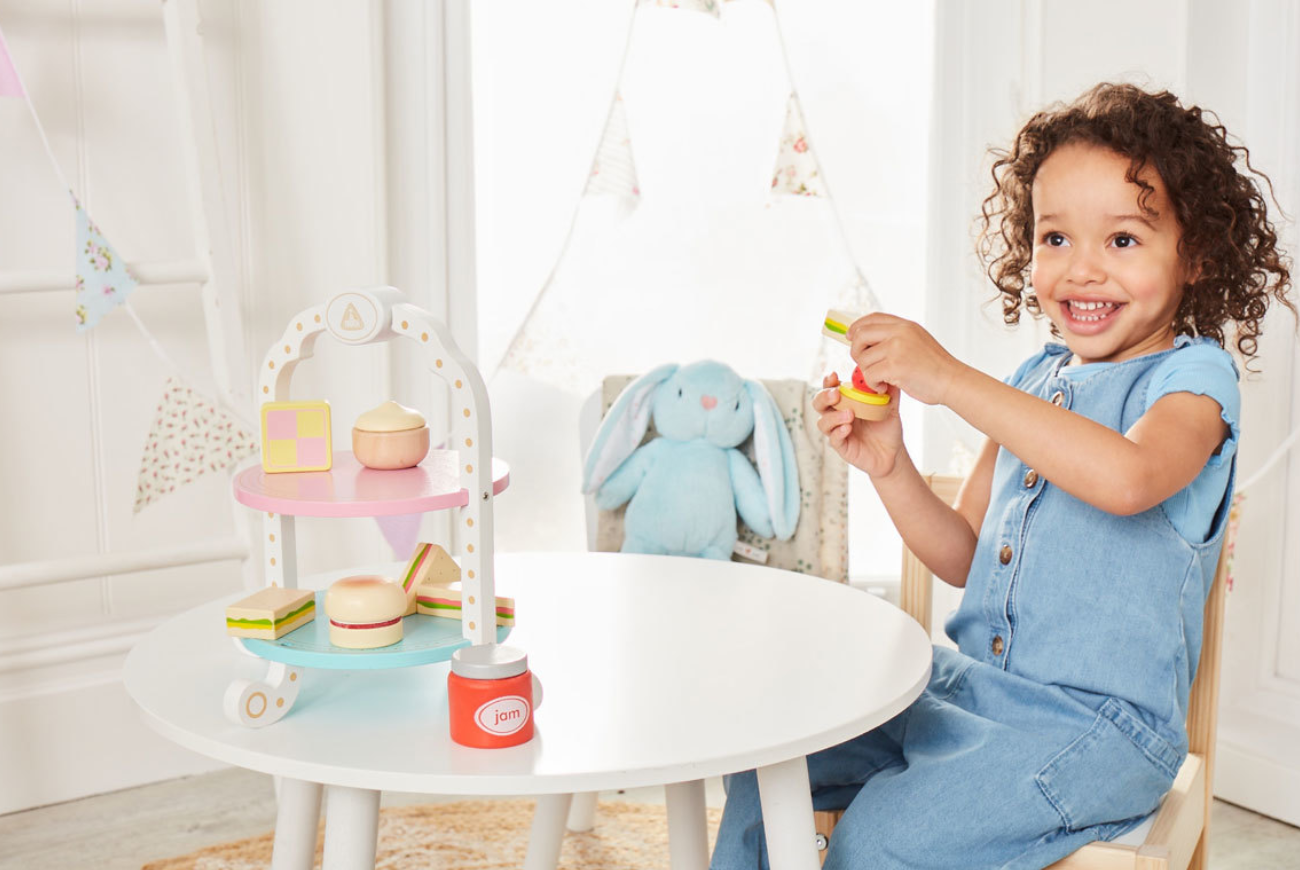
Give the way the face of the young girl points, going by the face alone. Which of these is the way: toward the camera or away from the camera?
toward the camera

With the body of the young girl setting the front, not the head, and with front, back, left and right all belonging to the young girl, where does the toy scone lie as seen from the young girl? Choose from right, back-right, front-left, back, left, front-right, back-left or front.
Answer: front

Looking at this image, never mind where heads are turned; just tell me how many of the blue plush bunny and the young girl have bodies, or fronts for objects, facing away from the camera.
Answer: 0

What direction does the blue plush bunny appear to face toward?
toward the camera

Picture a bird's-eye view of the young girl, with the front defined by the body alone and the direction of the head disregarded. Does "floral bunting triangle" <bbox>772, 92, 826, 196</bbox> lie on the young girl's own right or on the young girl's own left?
on the young girl's own right

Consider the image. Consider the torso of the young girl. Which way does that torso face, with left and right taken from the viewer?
facing the viewer and to the left of the viewer

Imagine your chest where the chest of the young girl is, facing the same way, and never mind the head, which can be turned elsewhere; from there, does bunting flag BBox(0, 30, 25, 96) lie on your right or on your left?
on your right

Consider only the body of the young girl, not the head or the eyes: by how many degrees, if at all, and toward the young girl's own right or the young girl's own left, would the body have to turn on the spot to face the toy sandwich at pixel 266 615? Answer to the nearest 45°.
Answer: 0° — they already face it

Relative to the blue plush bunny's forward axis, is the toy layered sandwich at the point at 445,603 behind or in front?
in front

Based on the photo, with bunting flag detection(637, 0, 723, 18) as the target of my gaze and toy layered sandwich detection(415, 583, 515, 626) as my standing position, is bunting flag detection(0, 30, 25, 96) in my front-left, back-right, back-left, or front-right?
front-left

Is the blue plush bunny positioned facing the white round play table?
yes
